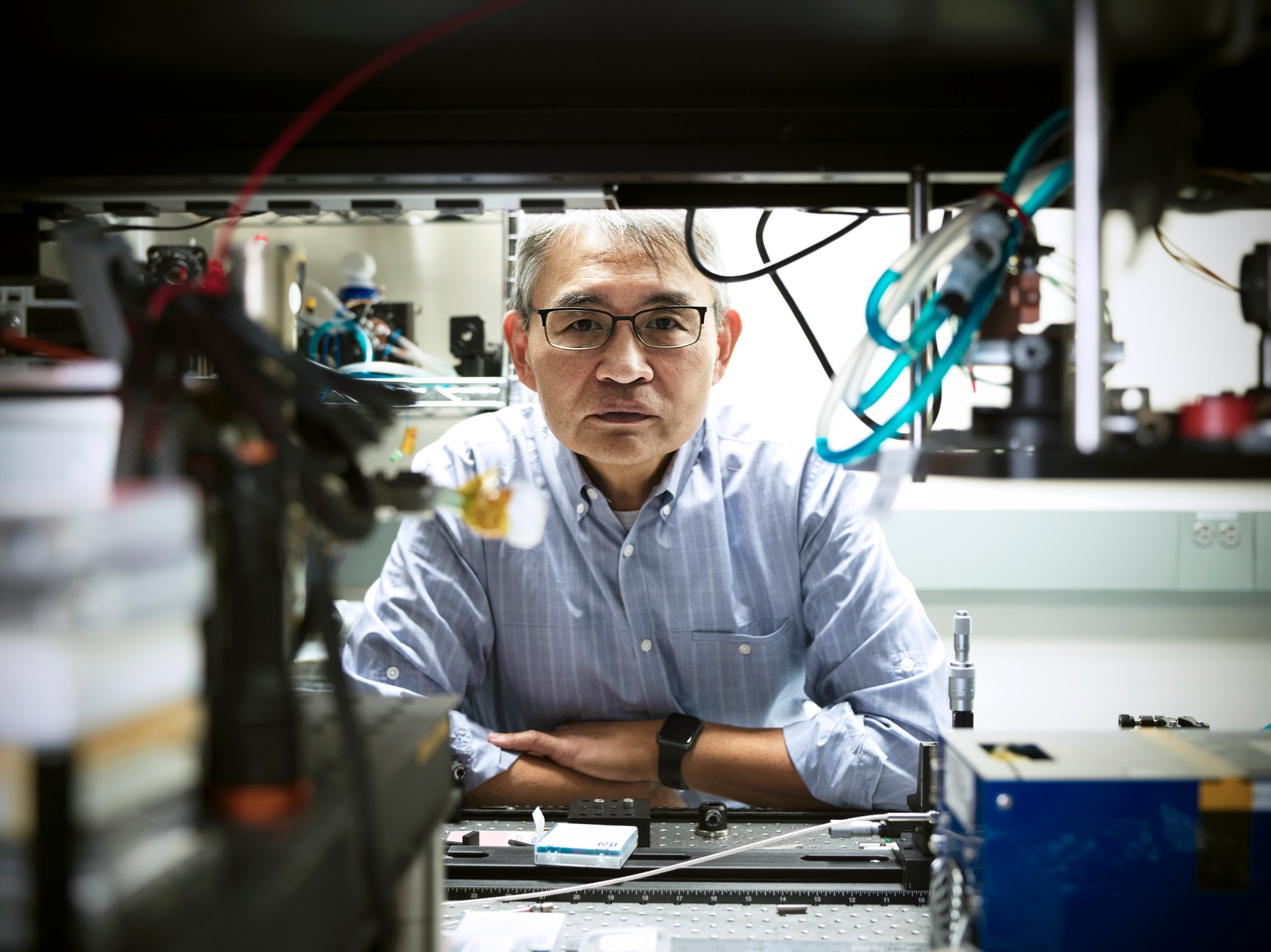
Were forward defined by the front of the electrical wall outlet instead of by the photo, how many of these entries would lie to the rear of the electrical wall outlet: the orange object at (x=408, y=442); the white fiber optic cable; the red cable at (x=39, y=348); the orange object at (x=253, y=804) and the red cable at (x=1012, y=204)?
0

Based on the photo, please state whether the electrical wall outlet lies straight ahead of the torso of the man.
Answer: no

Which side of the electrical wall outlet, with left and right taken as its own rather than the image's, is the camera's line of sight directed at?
front

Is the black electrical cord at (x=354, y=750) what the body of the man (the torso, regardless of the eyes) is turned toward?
yes

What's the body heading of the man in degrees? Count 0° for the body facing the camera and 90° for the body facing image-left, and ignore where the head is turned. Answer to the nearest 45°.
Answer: approximately 0°

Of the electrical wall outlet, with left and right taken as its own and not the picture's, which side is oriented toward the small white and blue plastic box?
front

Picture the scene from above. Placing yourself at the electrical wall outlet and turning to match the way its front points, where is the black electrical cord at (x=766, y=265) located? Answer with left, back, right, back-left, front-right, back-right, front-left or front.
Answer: front

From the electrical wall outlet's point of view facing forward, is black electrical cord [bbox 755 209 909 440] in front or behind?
in front

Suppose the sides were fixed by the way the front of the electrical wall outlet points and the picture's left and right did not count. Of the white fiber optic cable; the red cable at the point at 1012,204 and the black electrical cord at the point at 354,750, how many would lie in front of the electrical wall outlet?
3

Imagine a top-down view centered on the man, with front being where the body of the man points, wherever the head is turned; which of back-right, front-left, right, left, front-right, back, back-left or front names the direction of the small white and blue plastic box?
front

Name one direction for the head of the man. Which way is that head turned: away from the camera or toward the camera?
toward the camera

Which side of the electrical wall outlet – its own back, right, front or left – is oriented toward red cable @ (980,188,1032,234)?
front

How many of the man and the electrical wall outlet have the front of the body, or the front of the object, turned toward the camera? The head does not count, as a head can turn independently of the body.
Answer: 2
